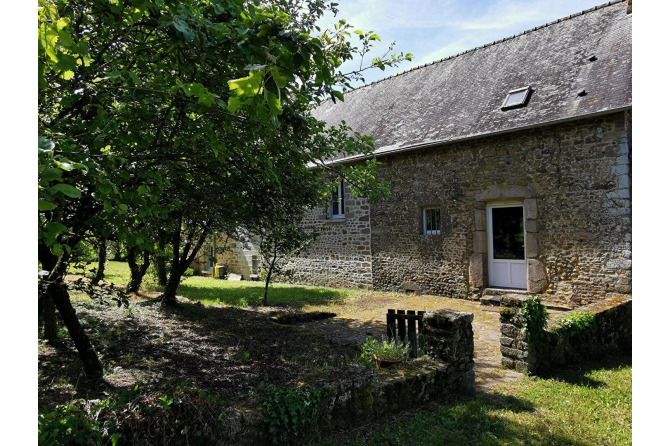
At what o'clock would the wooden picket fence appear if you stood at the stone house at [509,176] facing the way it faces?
The wooden picket fence is roughly at 11 o'clock from the stone house.

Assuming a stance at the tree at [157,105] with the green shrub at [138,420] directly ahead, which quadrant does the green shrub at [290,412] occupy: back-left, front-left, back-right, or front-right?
front-left

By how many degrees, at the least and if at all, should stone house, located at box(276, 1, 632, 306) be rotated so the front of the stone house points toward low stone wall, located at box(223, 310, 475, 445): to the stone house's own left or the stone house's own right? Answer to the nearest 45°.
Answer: approximately 45° to the stone house's own left

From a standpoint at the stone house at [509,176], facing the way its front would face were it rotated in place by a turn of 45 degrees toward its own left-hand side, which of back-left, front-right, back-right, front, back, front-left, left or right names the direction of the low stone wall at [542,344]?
front

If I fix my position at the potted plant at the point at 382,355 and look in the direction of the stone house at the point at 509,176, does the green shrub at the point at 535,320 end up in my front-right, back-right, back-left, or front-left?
front-right

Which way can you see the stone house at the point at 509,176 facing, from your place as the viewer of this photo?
facing the viewer and to the left of the viewer

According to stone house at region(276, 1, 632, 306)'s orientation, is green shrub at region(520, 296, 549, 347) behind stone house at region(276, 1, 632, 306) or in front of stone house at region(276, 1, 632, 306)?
in front

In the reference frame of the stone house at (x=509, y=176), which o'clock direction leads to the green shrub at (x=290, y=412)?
The green shrub is roughly at 11 o'clock from the stone house.
